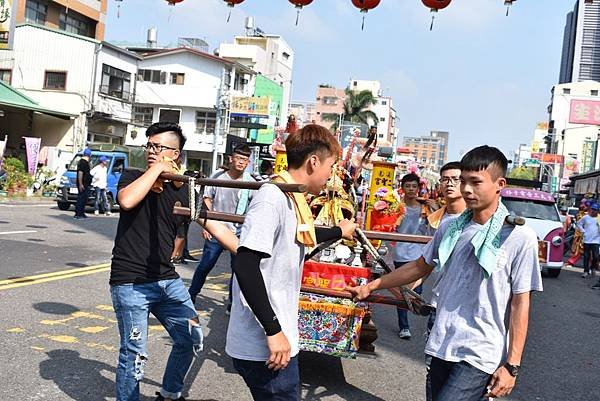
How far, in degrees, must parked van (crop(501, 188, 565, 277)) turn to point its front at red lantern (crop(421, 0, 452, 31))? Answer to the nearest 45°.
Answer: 0° — it already faces it

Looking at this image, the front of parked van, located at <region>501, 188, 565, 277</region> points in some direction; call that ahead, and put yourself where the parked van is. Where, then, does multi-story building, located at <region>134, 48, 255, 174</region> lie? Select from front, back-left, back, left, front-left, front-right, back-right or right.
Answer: back-right

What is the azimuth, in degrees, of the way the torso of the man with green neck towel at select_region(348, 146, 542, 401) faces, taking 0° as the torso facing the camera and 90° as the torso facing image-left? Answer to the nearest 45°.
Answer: approximately 45°

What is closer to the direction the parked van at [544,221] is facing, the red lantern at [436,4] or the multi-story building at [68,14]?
the red lantern

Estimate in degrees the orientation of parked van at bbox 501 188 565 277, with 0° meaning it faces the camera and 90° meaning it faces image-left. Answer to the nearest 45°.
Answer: approximately 0°
